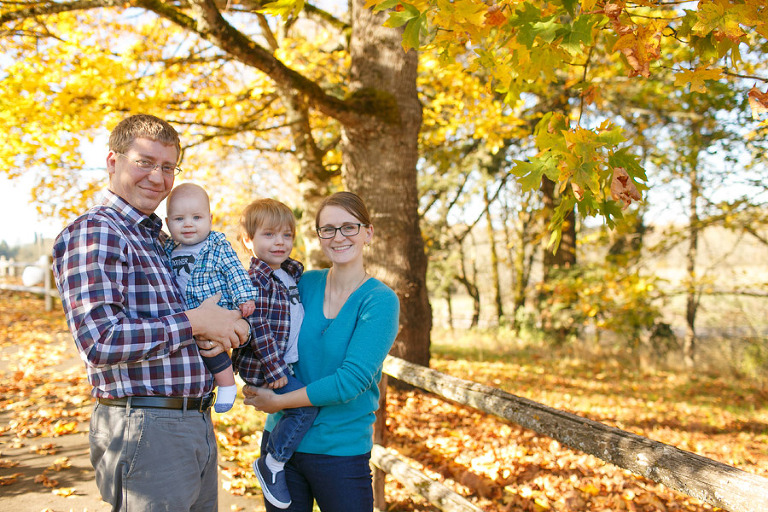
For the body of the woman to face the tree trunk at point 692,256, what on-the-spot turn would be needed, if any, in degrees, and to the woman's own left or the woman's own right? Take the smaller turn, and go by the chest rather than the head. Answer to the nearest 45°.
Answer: approximately 180°

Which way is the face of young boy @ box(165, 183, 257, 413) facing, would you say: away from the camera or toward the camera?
toward the camera

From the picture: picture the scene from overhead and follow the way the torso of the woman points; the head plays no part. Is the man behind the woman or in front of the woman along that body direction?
in front

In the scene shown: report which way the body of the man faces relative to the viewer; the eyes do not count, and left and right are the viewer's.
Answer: facing the viewer and to the right of the viewer

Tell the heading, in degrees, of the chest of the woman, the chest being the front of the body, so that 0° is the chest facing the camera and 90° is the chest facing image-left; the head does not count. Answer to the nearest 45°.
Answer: approximately 45°

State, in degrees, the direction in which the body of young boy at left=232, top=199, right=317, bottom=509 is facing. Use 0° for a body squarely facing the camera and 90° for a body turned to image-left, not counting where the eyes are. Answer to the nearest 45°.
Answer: approximately 315°

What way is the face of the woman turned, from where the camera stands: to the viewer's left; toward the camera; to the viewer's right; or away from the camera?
toward the camera

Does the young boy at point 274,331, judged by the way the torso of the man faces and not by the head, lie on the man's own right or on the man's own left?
on the man's own left

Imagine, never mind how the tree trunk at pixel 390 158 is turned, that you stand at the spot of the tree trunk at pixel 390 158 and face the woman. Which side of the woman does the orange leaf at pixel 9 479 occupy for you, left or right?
right

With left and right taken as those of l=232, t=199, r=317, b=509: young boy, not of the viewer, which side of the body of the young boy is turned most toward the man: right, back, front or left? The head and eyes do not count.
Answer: right

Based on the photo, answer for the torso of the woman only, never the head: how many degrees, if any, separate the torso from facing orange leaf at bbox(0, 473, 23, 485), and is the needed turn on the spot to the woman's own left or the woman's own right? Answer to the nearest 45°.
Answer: approximately 90° to the woman's own right

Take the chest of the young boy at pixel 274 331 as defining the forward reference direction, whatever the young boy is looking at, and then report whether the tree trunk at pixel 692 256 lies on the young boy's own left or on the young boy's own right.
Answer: on the young boy's own left

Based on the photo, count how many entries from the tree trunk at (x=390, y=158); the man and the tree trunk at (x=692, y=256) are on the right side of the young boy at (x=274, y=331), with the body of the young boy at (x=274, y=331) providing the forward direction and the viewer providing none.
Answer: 1

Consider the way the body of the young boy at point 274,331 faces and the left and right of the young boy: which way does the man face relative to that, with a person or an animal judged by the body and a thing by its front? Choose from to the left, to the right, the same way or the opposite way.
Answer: the same way
